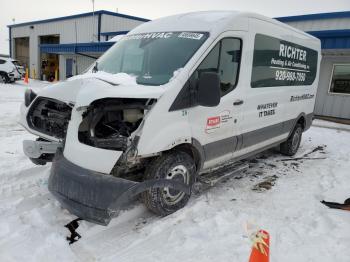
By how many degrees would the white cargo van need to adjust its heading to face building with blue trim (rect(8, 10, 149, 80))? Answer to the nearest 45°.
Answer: approximately 135° to its right

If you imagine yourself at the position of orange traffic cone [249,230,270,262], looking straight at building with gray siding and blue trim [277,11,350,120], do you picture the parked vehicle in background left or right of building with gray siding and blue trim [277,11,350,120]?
left

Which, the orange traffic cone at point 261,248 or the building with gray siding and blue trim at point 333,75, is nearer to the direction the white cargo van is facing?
the orange traffic cone

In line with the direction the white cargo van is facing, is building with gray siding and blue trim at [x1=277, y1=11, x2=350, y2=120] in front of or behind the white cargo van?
behind

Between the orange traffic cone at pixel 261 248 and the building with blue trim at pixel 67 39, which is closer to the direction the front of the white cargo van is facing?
the orange traffic cone

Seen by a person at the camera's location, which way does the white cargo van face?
facing the viewer and to the left of the viewer

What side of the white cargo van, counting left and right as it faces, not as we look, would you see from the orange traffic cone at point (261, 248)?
left

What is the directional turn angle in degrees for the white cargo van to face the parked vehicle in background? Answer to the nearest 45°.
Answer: approximately 90° to its right
